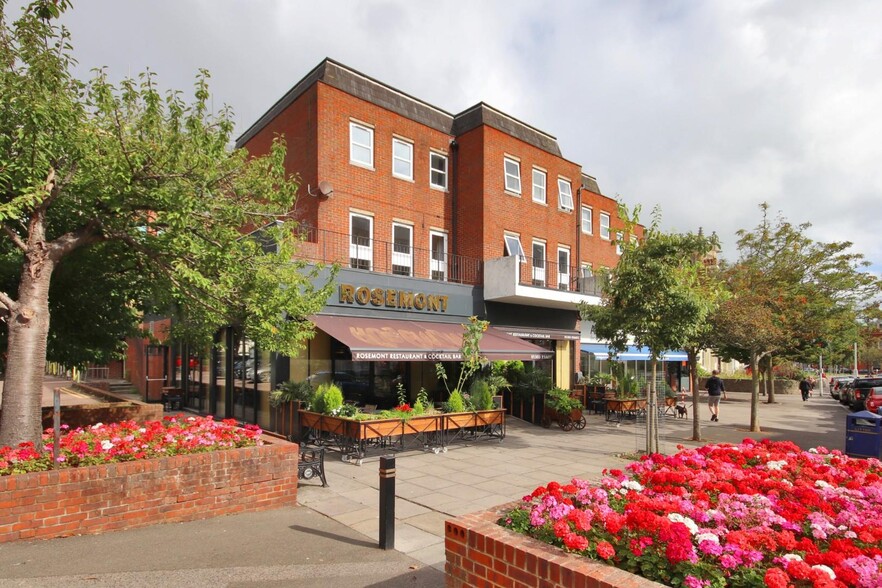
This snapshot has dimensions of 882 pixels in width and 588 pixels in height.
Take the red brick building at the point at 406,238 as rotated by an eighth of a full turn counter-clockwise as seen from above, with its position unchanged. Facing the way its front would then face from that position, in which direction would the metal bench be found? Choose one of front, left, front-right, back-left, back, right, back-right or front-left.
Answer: right

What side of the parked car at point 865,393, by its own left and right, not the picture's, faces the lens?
back

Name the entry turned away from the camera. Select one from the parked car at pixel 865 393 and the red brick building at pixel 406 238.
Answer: the parked car

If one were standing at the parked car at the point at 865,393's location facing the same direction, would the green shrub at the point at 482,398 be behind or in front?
behind

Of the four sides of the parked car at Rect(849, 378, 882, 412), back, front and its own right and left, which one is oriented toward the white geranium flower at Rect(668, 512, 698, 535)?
back

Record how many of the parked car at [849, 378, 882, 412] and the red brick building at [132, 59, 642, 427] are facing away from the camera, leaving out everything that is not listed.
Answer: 1

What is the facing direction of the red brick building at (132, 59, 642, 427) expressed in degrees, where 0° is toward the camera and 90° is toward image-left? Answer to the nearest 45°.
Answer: approximately 315°

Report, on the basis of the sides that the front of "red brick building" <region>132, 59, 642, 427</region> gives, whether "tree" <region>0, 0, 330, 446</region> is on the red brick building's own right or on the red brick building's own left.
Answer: on the red brick building's own right

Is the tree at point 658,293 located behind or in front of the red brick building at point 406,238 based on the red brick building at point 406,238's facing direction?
in front

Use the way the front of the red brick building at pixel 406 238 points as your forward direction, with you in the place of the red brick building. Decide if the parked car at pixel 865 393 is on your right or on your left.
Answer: on your left
